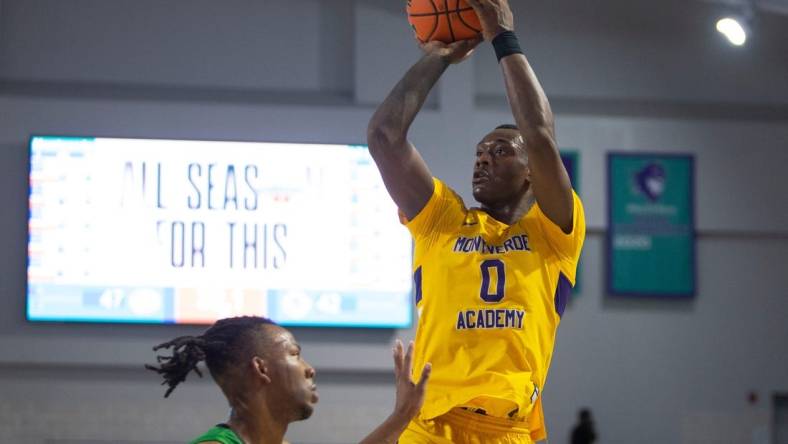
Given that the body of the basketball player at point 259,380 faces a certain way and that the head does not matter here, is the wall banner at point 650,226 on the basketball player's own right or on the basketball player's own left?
on the basketball player's own left

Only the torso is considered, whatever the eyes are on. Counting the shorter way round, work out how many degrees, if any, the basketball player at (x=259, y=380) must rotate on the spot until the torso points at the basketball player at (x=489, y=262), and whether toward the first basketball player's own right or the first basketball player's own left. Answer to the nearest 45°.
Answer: approximately 45° to the first basketball player's own left

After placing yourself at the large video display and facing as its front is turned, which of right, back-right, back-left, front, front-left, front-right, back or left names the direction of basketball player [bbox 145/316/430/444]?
front

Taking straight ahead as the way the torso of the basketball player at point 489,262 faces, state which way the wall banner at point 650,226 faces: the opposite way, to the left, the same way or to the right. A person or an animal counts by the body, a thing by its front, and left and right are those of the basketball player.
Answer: the same way

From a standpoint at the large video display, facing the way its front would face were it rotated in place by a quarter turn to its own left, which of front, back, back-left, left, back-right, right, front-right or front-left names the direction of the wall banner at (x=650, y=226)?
front

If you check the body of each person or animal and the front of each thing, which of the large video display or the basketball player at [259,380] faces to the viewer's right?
the basketball player

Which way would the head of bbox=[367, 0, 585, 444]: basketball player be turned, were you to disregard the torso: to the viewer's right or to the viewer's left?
to the viewer's left

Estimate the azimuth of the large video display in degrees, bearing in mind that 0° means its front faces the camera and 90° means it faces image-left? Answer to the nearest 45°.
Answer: approximately 0°

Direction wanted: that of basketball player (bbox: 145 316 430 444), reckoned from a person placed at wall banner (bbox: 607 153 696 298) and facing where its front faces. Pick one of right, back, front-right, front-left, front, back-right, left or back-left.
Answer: front

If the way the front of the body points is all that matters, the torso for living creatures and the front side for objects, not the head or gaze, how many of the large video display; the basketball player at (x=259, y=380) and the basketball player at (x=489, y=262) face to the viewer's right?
1

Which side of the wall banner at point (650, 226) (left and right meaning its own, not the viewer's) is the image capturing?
front

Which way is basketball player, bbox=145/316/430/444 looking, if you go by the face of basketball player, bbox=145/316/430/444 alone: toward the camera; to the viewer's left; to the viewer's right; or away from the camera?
to the viewer's right

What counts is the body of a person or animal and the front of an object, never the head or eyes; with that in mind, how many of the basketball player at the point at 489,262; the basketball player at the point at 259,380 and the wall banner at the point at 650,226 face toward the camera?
2

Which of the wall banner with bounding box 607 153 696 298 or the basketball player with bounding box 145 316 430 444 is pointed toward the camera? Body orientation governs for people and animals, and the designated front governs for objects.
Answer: the wall banner

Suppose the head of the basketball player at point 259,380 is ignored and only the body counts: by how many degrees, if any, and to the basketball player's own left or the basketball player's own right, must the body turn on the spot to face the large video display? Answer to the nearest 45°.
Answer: approximately 90° to the basketball player's own left

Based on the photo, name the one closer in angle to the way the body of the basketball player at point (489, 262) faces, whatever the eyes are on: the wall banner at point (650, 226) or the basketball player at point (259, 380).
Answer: the basketball player

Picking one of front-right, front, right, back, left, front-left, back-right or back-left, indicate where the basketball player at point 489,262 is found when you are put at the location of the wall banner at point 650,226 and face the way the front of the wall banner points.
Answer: front
